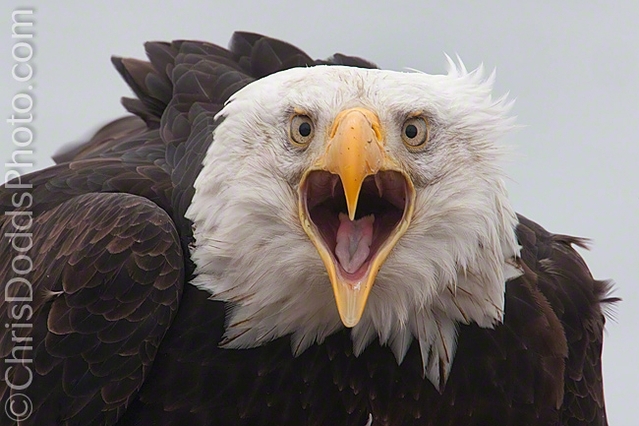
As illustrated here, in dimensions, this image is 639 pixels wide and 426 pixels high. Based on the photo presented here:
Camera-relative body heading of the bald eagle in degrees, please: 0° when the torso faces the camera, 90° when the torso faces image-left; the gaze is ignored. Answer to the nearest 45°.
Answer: approximately 0°
